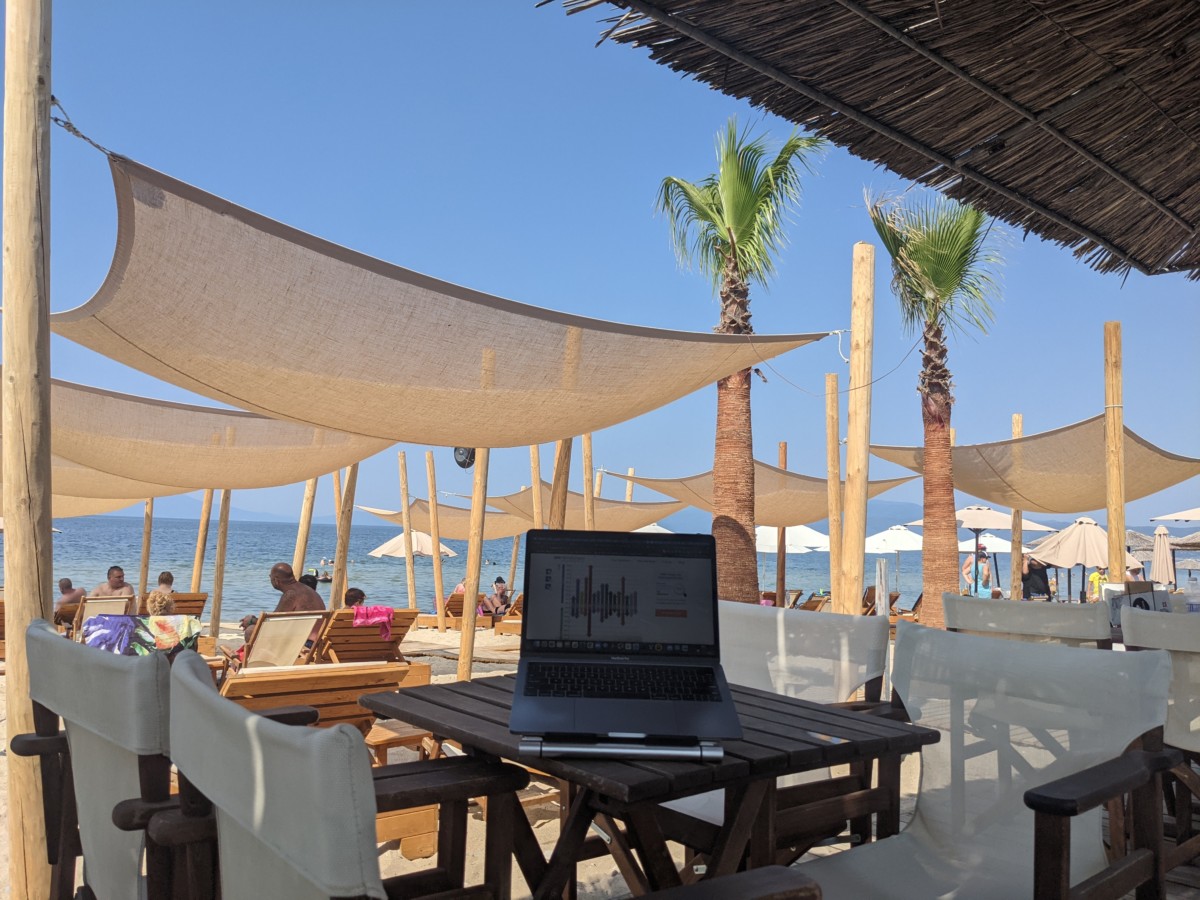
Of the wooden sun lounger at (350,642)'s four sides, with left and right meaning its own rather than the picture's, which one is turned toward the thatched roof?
back

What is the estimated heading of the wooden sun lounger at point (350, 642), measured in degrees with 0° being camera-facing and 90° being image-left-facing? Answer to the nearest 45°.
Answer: approximately 135°

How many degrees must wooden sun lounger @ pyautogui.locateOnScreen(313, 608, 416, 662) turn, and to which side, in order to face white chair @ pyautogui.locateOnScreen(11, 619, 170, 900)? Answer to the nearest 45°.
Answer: approximately 135° to its left

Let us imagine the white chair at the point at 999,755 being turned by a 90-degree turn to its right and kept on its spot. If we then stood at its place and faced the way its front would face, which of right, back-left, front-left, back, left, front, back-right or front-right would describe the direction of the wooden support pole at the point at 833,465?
front-right

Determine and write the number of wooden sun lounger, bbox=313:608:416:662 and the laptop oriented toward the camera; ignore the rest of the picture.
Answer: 1
